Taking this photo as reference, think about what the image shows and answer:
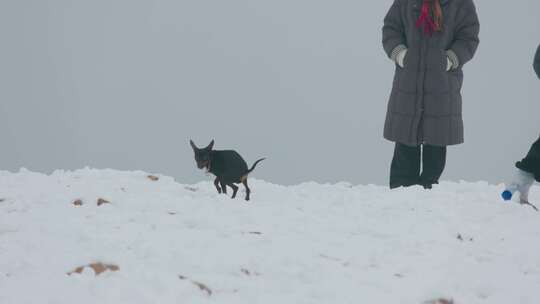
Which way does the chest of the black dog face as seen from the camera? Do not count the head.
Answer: to the viewer's left

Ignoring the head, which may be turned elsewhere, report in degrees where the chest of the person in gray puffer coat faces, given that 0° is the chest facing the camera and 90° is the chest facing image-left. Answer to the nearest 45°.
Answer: approximately 0°

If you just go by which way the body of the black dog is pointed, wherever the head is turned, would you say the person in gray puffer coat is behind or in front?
behind

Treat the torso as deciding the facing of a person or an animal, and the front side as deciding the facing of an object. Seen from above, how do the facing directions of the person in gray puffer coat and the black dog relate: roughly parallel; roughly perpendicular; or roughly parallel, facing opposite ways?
roughly perpendicular

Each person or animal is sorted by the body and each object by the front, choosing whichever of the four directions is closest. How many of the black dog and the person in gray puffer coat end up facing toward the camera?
1

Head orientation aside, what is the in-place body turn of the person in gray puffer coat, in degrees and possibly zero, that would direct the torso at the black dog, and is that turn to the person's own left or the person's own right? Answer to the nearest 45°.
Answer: approximately 45° to the person's own right

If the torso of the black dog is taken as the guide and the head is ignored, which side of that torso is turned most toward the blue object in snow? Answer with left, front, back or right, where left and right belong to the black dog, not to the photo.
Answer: back
